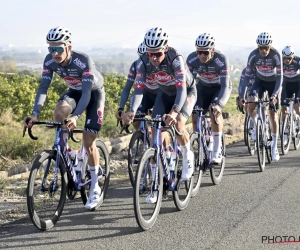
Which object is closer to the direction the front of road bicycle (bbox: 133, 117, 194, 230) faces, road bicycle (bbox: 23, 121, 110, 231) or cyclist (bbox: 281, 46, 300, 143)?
the road bicycle

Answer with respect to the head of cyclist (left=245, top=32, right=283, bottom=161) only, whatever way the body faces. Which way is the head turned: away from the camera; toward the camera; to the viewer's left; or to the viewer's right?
toward the camera

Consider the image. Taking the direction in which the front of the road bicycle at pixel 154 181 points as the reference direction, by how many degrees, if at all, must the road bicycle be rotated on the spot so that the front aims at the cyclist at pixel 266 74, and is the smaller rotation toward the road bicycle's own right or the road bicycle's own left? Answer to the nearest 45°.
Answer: approximately 180°

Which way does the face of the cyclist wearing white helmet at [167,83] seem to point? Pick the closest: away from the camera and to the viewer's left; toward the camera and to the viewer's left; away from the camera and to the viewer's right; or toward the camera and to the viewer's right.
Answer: toward the camera and to the viewer's left

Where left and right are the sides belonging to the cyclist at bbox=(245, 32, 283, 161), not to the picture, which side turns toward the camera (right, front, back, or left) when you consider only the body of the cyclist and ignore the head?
front

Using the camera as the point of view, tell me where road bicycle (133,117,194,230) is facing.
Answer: facing the viewer and to the left of the viewer

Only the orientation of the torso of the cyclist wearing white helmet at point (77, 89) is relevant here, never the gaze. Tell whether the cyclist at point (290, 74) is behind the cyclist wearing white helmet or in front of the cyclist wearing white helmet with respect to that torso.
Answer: behind

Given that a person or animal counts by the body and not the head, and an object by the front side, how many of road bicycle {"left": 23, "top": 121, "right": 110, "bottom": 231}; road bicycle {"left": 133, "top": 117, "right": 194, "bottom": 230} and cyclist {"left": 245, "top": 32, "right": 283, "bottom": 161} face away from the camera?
0

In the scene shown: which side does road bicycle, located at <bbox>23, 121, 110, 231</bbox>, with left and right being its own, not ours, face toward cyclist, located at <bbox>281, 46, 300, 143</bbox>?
back

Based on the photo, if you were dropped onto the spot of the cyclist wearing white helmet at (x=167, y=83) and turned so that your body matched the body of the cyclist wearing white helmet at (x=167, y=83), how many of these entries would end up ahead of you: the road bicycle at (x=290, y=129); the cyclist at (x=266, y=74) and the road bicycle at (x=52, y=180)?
1

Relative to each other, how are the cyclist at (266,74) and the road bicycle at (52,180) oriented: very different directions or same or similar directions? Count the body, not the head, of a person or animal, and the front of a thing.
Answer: same or similar directions

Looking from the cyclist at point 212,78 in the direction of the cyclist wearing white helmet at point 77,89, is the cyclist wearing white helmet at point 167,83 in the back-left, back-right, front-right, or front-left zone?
front-left

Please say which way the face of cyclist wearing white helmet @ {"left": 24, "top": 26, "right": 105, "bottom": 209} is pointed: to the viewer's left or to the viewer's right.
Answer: to the viewer's left
